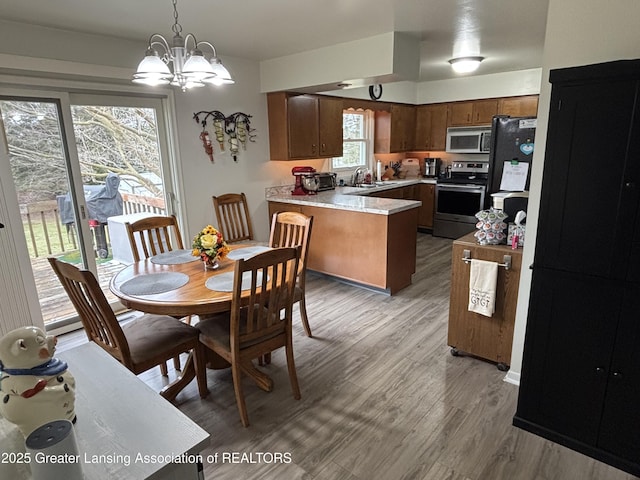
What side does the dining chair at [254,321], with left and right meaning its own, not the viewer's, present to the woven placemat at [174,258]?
front

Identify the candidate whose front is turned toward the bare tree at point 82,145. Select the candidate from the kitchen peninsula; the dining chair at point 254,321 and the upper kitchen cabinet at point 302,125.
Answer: the dining chair

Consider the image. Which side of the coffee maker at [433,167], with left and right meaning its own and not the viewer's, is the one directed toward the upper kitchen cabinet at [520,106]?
left

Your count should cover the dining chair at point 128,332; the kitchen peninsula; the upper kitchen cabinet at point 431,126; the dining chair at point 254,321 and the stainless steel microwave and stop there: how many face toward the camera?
2

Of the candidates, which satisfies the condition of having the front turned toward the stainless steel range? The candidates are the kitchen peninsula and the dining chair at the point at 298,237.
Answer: the kitchen peninsula

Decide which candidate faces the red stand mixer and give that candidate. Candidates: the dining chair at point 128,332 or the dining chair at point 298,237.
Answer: the dining chair at point 128,332

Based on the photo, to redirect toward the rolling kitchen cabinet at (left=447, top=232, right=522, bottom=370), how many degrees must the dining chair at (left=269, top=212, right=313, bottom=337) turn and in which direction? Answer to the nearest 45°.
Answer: approximately 90° to its left

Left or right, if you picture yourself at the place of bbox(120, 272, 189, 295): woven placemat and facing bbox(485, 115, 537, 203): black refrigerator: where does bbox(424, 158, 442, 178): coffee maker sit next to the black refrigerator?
left

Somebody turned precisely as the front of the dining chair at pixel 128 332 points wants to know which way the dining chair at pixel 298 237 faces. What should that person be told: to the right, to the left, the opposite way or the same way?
the opposite way

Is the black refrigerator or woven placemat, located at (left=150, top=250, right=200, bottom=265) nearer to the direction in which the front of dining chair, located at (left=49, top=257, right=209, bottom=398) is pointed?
the black refrigerator

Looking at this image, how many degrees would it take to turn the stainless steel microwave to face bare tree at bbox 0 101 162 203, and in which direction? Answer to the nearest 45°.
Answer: approximately 45° to its right

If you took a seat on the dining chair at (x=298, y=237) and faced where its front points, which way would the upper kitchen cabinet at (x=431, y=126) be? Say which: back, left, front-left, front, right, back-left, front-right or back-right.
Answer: back

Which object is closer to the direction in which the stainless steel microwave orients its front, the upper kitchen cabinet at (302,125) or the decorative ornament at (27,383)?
the decorative ornament

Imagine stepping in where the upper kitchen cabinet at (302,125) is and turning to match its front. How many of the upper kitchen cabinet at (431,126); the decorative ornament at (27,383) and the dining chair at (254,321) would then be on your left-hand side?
1

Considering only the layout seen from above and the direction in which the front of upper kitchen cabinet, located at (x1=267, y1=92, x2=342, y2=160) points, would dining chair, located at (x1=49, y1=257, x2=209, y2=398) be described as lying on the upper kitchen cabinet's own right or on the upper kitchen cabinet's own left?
on the upper kitchen cabinet's own right

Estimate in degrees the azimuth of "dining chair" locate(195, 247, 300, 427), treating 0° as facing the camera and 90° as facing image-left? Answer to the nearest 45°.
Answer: approximately 135°
